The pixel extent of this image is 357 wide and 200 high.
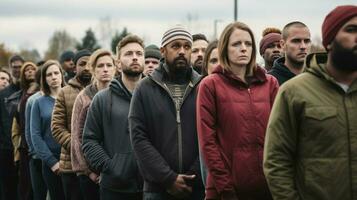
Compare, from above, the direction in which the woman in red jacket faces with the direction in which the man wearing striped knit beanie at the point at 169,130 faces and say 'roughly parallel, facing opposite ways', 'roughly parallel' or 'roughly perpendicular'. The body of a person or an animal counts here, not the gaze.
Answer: roughly parallel

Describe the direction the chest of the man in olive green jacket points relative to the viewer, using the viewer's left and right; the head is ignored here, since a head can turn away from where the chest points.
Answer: facing the viewer and to the right of the viewer

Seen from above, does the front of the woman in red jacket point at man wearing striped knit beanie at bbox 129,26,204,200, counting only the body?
no

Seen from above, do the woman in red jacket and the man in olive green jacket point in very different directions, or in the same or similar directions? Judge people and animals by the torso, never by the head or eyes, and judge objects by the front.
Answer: same or similar directions

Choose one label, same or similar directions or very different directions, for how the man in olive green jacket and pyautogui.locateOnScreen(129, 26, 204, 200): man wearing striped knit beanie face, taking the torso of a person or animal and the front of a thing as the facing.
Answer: same or similar directions

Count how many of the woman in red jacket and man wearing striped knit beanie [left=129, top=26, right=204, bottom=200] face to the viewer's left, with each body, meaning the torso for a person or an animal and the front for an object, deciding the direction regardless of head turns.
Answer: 0

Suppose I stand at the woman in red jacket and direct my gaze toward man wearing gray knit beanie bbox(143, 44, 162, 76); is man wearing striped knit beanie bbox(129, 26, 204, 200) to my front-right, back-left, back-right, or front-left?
front-left

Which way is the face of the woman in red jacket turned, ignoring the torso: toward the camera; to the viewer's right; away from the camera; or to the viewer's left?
toward the camera
